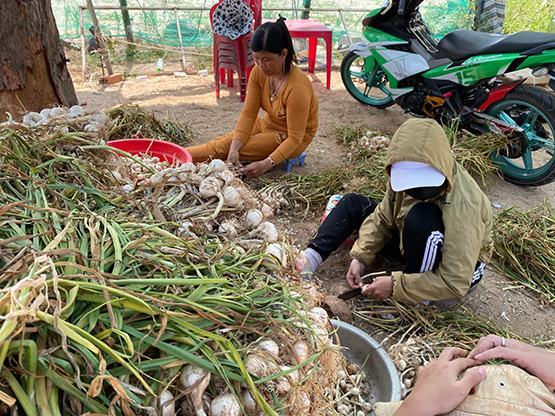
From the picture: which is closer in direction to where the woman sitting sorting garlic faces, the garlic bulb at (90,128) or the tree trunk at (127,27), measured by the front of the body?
the garlic bulb

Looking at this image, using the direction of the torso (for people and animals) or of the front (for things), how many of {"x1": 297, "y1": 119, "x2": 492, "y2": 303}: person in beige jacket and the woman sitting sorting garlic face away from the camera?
0

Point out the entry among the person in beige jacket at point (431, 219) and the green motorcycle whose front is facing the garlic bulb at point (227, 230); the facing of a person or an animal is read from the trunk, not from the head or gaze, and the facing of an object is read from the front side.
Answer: the person in beige jacket

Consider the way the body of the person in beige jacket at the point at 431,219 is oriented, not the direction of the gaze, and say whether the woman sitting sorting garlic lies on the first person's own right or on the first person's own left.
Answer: on the first person's own right

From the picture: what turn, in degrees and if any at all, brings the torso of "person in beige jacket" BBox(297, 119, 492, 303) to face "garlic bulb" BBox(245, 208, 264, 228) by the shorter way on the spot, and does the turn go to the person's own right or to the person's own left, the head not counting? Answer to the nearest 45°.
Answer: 0° — they already face it

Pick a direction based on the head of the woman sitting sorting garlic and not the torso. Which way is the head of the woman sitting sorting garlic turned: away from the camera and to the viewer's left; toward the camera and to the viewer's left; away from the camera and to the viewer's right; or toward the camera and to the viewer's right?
toward the camera and to the viewer's left

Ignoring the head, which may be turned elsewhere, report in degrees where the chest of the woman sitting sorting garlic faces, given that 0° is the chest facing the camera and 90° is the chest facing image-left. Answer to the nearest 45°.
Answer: approximately 45°

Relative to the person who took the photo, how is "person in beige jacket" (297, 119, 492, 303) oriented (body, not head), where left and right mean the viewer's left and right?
facing the viewer and to the left of the viewer

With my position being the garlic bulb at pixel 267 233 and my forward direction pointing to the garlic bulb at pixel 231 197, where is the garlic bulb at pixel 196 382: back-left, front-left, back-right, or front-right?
back-left

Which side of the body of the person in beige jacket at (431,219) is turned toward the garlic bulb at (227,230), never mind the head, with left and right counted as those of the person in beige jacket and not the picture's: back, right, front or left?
front

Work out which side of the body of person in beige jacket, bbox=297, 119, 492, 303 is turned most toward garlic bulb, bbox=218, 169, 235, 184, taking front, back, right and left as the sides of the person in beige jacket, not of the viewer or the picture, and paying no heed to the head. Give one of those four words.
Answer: right
